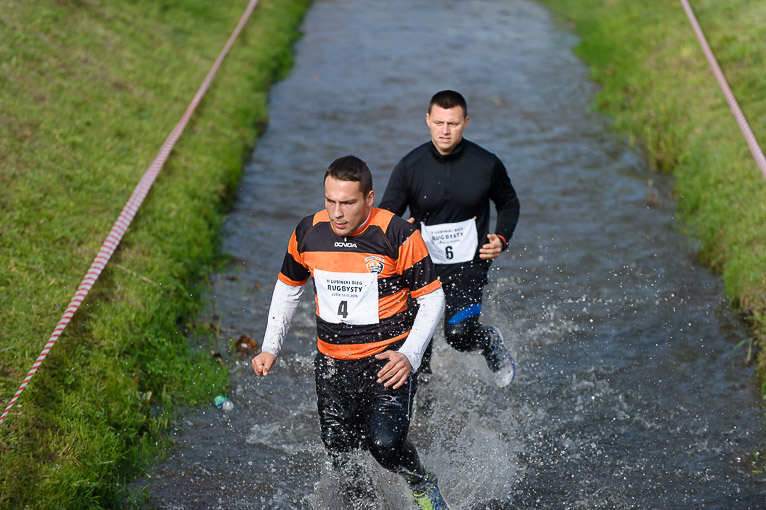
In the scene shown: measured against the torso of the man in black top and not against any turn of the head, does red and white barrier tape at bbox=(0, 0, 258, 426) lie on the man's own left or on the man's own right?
on the man's own right

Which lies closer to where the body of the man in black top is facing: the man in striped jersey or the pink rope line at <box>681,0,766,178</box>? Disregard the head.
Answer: the man in striped jersey

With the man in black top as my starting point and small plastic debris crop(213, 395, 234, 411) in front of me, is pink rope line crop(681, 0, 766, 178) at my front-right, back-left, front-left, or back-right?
back-right

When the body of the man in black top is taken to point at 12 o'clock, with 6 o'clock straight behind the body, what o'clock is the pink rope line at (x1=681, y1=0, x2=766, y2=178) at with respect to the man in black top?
The pink rope line is roughly at 7 o'clock from the man in black top.

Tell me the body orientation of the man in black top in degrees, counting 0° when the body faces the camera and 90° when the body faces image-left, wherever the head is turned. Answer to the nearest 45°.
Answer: approximately 0°

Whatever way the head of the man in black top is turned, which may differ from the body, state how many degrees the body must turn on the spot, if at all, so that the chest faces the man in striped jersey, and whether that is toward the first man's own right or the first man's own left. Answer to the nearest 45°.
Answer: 0° — they already face them

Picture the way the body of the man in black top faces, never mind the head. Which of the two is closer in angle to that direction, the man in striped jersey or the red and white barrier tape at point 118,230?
the man in striped jersey
